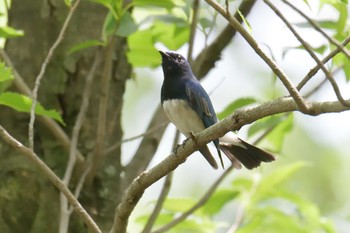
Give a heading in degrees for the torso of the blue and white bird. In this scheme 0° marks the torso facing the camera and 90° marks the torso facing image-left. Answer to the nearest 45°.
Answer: approximately 45°

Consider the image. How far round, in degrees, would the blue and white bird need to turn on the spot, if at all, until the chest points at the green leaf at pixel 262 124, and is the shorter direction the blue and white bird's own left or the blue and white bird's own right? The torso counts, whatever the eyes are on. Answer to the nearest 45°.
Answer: approximately 90° to the blue and white bird's own left
